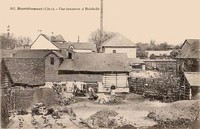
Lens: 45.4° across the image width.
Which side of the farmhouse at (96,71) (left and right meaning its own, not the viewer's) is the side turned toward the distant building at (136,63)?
back

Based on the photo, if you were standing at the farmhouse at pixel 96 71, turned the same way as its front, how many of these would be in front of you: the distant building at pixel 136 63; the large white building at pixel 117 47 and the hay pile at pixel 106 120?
1

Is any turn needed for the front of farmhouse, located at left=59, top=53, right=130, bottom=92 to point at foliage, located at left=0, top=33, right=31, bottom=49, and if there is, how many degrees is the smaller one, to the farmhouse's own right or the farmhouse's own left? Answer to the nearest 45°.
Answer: approximately 90° to the farmhouse's own right

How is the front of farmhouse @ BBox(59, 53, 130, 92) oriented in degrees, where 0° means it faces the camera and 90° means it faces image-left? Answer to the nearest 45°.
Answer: approximately 0°

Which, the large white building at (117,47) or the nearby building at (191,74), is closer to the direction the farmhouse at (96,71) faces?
the nearby building

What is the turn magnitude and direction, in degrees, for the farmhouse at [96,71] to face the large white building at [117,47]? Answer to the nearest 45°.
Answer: approximately 180°

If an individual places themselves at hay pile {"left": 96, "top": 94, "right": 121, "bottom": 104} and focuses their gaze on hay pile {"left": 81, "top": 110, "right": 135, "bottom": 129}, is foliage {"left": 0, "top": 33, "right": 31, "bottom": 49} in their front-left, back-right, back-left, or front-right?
back-right

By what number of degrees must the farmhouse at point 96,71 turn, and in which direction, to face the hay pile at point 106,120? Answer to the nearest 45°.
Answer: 0° — it already faces it

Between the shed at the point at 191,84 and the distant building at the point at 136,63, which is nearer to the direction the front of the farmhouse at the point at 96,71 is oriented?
the shed
